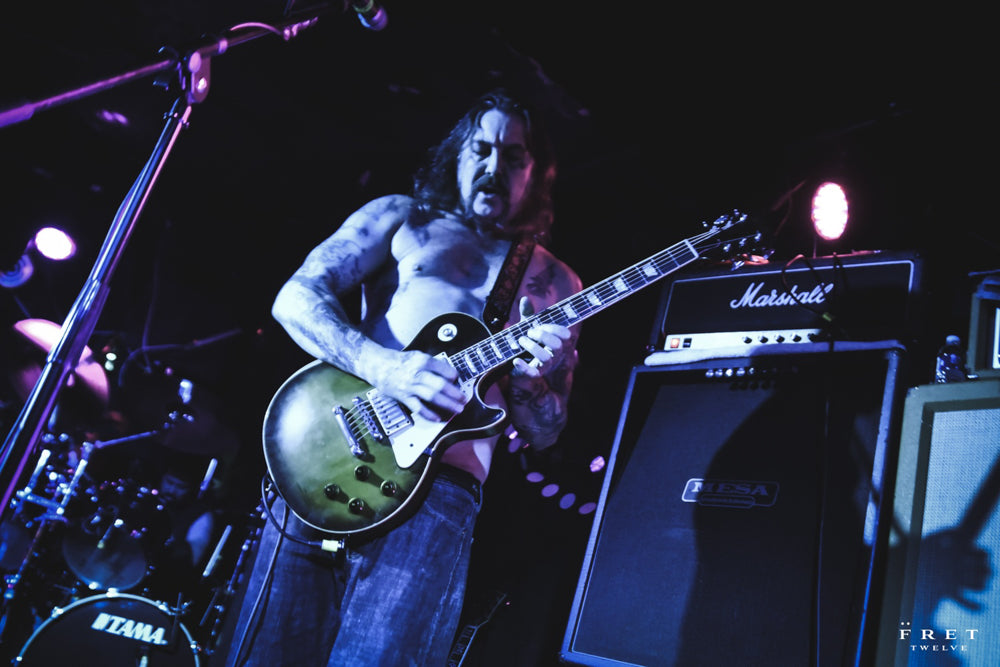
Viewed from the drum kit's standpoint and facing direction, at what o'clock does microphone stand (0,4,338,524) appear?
The microphone stand is roughly at 12 o'clock from the drum kit.

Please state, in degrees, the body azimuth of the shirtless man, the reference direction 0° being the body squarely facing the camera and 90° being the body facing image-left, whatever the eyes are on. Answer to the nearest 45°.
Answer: approximately 0°

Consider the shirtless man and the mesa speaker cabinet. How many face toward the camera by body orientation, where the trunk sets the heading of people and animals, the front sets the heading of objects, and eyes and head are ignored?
2

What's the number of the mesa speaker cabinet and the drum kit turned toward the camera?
2

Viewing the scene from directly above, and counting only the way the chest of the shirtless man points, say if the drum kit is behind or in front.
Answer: behind

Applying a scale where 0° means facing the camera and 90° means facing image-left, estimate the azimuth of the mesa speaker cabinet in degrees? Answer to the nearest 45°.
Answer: approximately 0°

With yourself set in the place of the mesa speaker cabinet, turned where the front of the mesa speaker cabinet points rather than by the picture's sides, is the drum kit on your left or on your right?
on your right

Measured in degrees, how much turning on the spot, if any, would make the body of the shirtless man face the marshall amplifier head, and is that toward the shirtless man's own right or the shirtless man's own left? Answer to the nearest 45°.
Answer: approximately 90° to the shirtless man's own left
